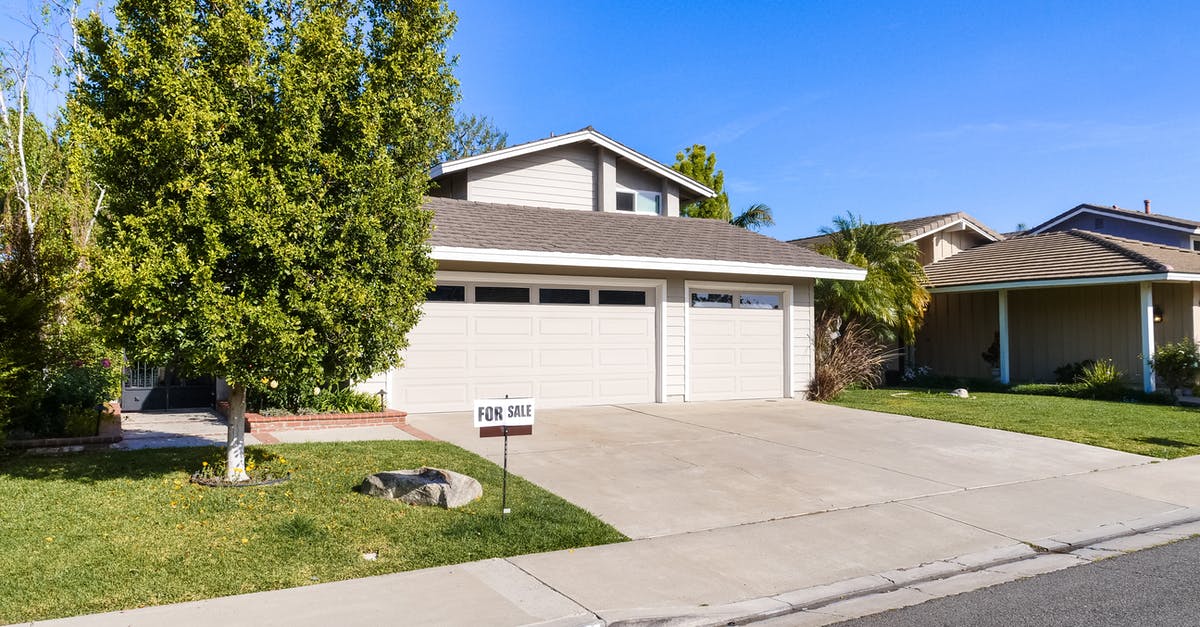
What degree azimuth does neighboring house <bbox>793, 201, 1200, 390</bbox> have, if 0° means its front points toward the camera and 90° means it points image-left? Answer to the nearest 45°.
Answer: approximately 0°

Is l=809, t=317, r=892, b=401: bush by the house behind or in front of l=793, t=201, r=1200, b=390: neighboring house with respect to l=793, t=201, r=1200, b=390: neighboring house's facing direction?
in front

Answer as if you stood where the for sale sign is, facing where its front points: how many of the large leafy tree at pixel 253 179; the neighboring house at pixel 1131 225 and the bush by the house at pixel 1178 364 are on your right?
1

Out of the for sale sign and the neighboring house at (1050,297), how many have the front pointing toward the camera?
2

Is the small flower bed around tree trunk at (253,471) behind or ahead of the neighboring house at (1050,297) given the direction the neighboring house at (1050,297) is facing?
ahead

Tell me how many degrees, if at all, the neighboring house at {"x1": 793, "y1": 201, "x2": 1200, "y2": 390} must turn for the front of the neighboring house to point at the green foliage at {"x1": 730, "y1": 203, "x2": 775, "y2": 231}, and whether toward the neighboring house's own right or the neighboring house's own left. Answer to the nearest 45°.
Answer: approximately 90° to the neighboring house's own right

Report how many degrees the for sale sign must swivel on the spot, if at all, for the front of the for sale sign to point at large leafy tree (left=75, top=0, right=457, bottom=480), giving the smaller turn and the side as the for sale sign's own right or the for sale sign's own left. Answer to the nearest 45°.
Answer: approximately 90° to the for sale sign's own right

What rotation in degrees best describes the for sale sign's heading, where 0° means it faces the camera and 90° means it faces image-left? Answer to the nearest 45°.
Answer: approximately 0°
